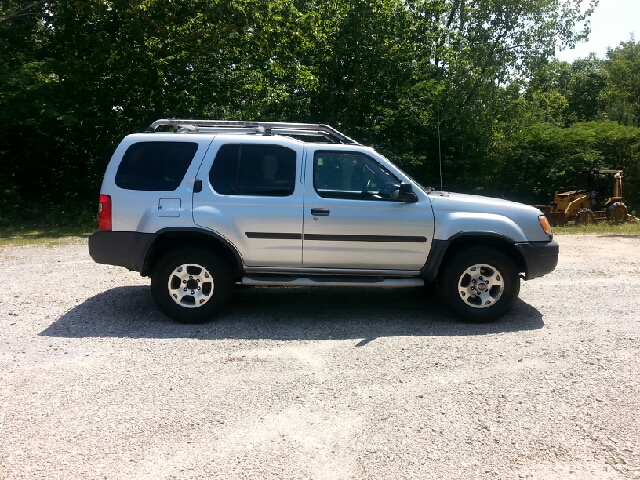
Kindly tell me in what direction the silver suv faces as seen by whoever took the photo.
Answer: facing to the right of the viewer

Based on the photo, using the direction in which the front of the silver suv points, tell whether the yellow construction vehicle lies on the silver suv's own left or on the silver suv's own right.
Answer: on the silver suv's own left
